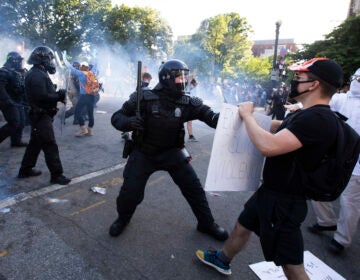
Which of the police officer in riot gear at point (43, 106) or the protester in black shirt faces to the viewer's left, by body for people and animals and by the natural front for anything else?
the protester in black shirt

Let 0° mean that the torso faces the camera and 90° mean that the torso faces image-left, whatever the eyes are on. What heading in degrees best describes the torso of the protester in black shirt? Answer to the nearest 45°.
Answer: approximately 90°

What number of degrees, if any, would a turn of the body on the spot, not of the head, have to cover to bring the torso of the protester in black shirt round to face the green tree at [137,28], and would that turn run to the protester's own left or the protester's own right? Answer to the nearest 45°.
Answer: approximately 45° to the protester's own right

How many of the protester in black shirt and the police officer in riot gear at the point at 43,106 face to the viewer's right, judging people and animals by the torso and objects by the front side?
1

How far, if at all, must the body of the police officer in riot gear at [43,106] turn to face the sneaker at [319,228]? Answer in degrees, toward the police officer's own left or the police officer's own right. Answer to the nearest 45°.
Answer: approximately 45° to the police officer's own right

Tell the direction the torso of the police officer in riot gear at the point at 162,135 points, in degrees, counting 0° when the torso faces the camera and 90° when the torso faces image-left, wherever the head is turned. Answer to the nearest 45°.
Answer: approximately 315°

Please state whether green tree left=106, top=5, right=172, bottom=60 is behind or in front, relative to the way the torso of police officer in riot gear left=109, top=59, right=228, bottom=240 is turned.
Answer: behind

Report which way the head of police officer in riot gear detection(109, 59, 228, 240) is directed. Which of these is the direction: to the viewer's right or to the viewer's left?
to the viewer's right

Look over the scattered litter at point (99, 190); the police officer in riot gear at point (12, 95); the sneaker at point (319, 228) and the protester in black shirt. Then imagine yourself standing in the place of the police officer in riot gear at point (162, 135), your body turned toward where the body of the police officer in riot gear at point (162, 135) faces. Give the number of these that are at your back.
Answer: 2

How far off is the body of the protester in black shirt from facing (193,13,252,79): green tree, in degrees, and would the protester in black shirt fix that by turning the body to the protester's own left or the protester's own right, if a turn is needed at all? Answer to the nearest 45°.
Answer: approximately 90° to the protester's own right

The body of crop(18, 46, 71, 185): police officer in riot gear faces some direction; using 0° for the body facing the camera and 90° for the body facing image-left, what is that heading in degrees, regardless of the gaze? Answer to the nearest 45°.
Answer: approximately 270°

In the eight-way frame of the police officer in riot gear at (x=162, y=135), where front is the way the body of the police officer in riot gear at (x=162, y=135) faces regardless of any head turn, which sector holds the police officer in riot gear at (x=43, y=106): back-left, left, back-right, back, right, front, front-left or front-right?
back

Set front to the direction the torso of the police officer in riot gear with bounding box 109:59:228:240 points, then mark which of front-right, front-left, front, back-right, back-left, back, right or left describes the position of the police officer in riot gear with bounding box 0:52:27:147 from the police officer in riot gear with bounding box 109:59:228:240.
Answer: back

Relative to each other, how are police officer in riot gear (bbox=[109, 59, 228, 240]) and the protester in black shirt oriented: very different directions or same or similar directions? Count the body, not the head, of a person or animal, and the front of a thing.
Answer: very different directions

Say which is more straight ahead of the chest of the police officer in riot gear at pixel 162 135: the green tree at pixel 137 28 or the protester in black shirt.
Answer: the protester in black shirt
